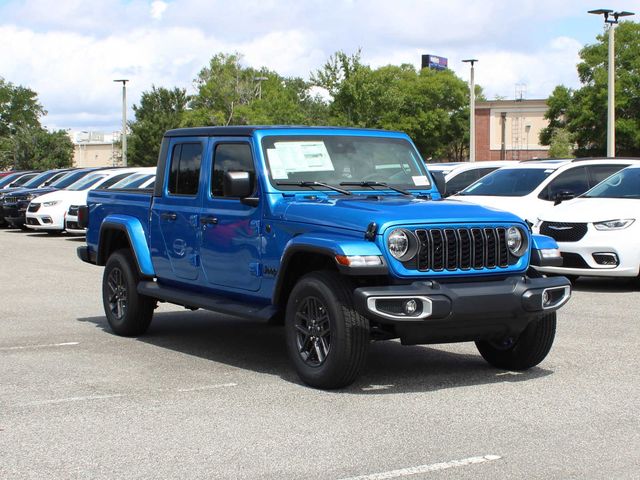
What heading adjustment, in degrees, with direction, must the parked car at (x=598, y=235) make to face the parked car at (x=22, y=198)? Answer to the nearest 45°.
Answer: approximately 90° to its right

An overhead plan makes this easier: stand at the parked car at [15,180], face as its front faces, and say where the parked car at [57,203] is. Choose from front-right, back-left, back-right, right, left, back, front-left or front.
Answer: front-left

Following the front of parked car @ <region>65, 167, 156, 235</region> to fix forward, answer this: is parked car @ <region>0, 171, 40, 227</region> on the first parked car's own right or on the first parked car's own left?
on the first parked car's own right

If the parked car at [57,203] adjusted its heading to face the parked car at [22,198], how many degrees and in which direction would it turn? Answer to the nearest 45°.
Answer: approximately 135° to its right

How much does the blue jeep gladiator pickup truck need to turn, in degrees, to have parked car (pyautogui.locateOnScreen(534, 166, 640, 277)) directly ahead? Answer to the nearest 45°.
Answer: approximately 90° to its left

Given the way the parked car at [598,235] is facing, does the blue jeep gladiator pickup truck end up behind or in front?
in front

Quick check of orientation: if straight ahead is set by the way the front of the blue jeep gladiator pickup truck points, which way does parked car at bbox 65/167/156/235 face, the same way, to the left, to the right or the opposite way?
to the right

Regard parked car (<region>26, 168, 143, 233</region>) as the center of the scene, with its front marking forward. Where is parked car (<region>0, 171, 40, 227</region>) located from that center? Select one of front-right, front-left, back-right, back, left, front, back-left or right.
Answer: back-right

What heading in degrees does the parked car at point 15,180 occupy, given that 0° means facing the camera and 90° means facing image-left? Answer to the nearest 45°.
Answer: approximately 45°

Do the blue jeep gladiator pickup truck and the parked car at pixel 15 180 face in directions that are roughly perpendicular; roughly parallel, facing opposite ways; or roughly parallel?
roughly perpendicular

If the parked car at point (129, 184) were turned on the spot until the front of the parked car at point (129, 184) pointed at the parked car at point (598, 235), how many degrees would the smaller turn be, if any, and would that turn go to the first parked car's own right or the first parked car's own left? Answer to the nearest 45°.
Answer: approximately 90° to the first parked car's own left

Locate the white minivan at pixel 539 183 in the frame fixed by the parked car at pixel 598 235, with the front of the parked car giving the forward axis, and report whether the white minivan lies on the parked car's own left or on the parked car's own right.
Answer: on the parked car's own right
